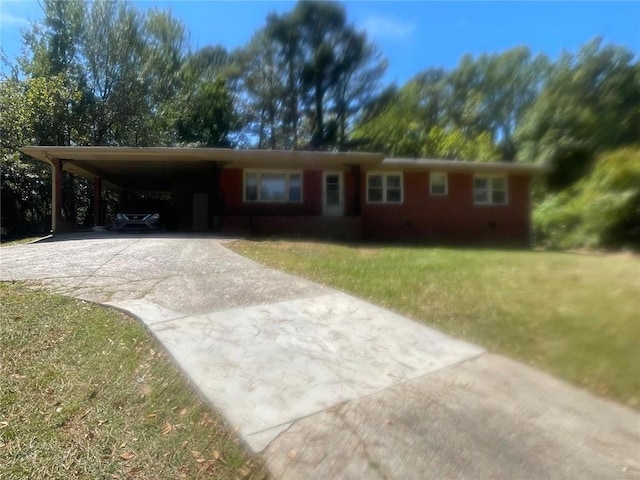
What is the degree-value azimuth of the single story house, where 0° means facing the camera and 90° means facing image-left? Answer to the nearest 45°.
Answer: approximately 0°
